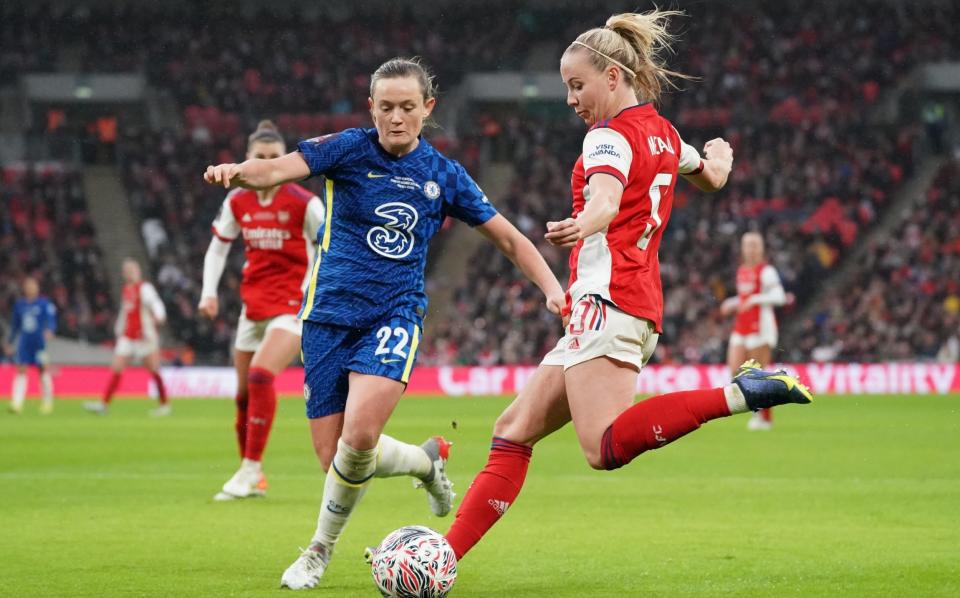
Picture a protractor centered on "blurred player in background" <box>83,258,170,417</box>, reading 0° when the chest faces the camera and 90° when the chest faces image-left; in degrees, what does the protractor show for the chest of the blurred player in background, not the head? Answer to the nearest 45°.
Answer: approximately 45°

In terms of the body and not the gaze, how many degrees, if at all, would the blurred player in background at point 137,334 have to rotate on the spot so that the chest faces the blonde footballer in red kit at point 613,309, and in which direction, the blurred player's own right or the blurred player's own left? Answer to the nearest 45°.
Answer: approximately 45° to the blurred player's own left

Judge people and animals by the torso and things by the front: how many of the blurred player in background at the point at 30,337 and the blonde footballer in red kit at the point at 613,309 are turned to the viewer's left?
1

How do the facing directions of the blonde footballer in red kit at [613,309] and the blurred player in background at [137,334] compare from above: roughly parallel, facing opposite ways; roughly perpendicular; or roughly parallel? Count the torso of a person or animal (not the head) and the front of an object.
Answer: roughly perpendicular

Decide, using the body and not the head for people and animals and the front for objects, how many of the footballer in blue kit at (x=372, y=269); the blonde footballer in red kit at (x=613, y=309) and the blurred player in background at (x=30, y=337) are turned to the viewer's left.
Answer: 1

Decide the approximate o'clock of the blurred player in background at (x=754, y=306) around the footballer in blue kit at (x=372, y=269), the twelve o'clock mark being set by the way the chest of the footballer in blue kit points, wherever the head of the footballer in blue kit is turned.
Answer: The blurred player in background is roughly at 7 o'clock from the footballer in blue kit.

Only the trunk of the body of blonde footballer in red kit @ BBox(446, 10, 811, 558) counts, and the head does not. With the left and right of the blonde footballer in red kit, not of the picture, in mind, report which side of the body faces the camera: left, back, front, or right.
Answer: left
